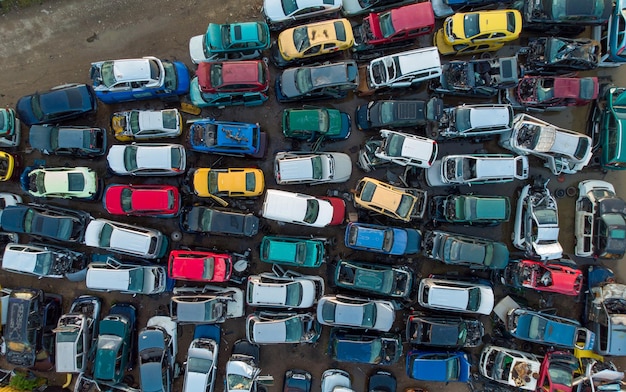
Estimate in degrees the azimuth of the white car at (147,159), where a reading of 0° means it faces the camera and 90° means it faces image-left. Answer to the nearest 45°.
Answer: approximately 90°

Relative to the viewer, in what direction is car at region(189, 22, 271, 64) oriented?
to the viewer's left

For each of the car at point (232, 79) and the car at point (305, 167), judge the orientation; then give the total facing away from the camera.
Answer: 0

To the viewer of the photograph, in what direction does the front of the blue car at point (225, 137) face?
facing to the left of the viewer

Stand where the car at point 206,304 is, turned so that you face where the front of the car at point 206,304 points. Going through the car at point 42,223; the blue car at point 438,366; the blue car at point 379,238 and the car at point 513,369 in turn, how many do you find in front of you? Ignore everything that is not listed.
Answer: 3

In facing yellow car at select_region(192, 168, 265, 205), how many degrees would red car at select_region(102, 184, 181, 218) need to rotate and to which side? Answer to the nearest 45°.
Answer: approximately 180°

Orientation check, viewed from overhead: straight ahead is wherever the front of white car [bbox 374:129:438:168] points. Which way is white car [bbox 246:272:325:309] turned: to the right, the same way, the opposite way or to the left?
the opposite way

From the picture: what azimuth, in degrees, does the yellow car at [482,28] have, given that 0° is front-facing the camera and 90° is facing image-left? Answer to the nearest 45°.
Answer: approximately 90°

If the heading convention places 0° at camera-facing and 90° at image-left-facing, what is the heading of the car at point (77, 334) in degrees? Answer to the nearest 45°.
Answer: approximately 180°
